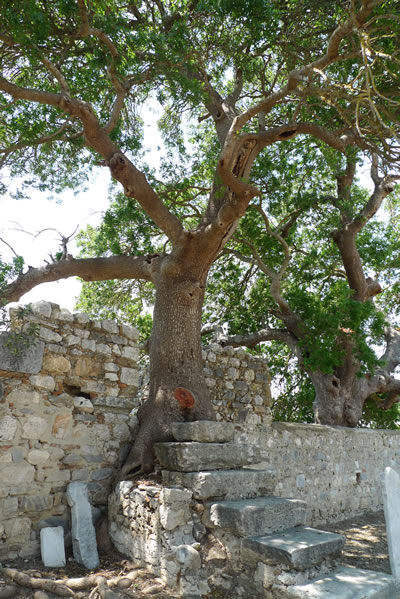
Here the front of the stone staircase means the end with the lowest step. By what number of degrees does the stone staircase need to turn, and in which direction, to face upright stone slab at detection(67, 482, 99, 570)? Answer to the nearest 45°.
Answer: approximately 135° to its right

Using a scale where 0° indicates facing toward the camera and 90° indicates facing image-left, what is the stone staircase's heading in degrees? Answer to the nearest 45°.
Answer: approximately 315°

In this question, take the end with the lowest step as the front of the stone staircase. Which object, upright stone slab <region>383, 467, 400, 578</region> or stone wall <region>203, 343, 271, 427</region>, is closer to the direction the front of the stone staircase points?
the upright stone slab

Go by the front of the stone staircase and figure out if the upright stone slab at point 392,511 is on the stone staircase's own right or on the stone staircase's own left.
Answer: on the stone staircase's own left

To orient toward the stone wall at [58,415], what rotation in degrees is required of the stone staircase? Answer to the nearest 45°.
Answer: approximately 135° to its right

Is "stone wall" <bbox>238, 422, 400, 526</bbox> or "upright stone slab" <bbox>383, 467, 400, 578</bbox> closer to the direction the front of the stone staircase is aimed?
the upright stone slab

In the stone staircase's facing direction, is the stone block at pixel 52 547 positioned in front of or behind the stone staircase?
behind

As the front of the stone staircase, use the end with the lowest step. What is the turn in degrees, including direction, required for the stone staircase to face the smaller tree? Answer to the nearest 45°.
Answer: approximately 135° to its left

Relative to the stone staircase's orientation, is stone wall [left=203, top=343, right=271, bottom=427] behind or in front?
behind
